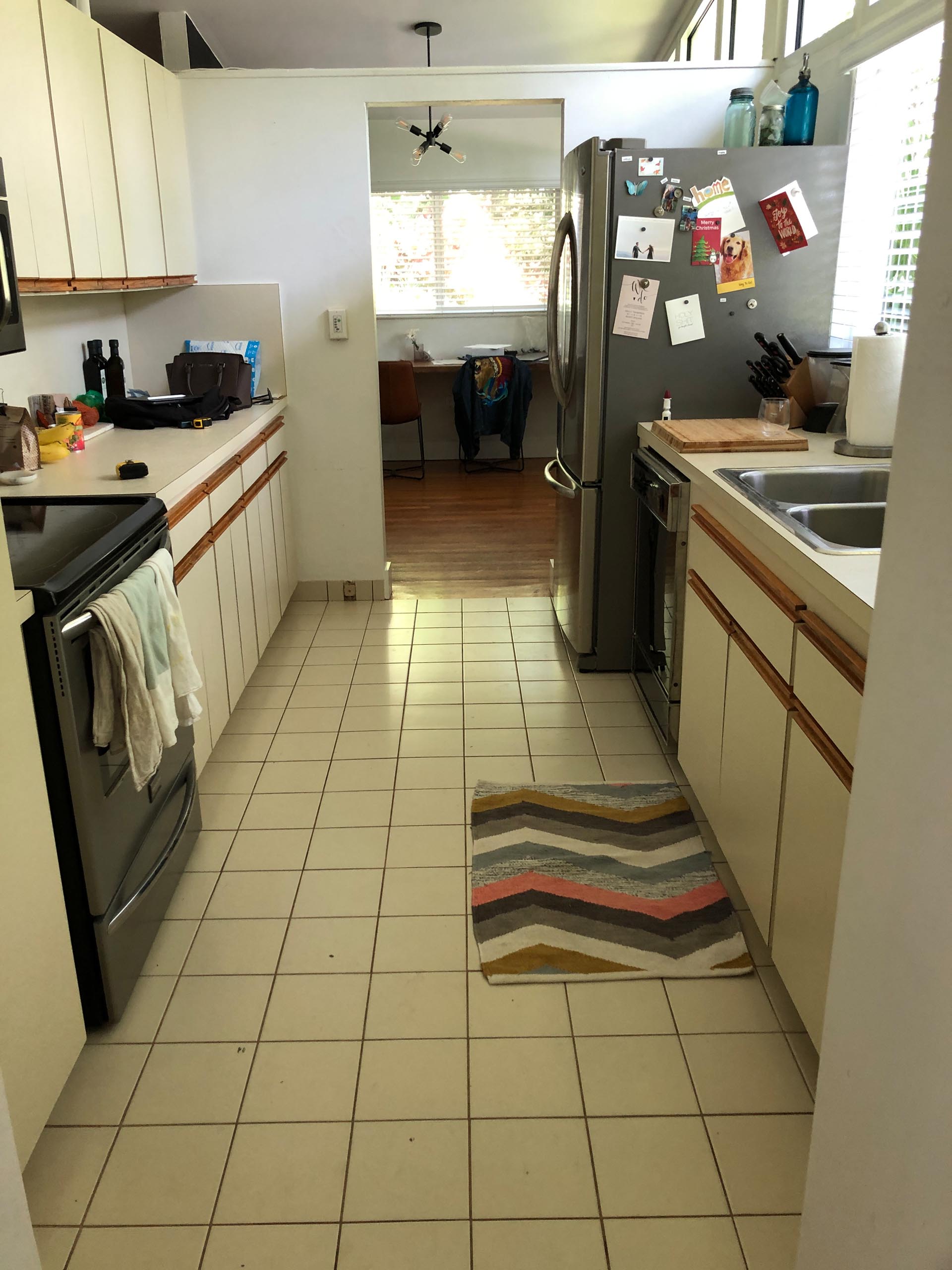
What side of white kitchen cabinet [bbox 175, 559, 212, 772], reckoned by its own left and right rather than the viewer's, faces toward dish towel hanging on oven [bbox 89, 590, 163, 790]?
right

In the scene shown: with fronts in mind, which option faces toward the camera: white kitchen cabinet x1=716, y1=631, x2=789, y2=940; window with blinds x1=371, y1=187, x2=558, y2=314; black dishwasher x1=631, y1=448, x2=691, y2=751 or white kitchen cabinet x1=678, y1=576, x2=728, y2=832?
the window with blinds

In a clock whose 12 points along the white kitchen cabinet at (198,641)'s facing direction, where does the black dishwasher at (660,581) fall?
The black dishwasher is roughly at 12 o'clock from the white kitchen cabinet.

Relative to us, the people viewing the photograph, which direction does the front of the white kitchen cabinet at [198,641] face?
facing to the right of the viewer

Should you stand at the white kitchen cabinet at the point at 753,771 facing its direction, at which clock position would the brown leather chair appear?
The brown leather chair is roughly at 2 o'clock from the white kitchen cabinet.

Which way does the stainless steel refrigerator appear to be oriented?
to the viewer's left

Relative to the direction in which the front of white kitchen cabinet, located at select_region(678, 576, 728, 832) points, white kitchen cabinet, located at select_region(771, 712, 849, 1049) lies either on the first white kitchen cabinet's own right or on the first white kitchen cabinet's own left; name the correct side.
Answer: on the first white kitchen cabinet's own left

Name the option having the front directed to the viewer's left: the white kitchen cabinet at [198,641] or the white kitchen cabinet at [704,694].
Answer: the white kitchen cabinet at [704,694]

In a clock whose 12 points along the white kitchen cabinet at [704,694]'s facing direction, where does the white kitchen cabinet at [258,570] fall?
the white kitchen cabinet at [258,570] is roughly at 1 o'clock from the white kitchen cabinet at [704,694].

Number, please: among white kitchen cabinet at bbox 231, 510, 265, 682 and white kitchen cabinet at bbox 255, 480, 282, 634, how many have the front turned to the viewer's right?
2

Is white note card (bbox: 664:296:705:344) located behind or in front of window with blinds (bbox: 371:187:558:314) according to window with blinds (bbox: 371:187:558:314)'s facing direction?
in front

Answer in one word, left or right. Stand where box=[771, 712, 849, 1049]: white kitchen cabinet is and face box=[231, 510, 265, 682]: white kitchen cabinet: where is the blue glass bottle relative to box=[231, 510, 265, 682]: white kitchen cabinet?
right

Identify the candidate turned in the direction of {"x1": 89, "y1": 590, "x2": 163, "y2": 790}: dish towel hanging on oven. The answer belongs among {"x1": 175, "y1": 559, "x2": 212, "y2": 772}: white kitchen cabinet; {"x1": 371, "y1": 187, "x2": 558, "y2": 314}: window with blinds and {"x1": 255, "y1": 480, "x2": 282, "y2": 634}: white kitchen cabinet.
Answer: the window with blinds
